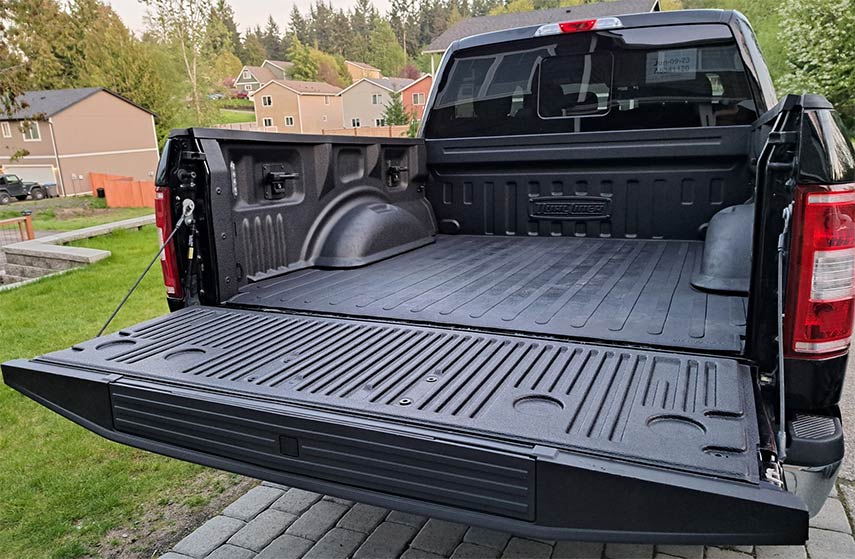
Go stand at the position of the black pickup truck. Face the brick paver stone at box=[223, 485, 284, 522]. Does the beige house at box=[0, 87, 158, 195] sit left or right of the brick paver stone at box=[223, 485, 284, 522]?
right

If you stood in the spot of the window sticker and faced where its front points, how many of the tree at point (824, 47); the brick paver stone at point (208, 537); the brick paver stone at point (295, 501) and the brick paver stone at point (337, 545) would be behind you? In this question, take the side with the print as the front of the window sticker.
1

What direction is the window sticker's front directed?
toward the camera

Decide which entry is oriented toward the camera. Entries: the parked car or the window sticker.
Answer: the window sticker

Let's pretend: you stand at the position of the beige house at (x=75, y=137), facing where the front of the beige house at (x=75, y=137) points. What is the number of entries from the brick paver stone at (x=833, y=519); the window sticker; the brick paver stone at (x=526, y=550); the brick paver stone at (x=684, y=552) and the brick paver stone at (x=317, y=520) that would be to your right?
0

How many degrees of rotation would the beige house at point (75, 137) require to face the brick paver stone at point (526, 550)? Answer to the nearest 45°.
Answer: approximately 45° to its left

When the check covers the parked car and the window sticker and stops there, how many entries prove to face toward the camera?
1

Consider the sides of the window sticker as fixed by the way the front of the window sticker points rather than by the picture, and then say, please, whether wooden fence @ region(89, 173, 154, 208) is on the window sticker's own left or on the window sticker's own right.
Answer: on the window sticker's own right

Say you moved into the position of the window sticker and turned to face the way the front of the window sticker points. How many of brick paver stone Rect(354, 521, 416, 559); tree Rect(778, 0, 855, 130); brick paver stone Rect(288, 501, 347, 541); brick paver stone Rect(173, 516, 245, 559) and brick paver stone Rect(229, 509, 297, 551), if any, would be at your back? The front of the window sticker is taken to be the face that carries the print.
1

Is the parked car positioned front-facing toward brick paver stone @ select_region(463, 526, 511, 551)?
no
